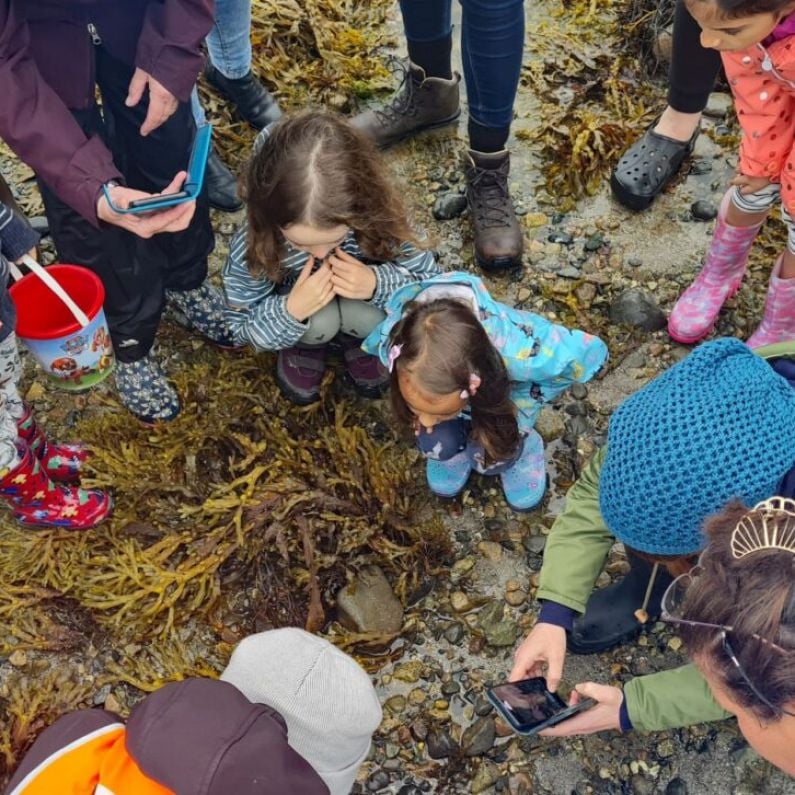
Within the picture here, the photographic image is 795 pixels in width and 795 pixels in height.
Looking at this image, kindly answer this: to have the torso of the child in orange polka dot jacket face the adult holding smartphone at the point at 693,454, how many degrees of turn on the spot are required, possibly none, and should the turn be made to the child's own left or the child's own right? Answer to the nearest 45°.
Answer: approximately 45° to the child's own left

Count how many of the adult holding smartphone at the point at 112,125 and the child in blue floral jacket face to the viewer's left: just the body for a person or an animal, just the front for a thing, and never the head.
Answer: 0

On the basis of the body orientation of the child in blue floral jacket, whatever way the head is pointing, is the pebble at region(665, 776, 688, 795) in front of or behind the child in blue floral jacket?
in front

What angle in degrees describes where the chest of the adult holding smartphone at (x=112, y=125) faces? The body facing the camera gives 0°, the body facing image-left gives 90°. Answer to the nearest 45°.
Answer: approximately 315°

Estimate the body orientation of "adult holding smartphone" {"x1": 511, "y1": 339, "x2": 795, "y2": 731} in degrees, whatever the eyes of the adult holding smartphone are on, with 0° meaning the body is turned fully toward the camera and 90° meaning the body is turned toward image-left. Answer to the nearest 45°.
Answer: approximately 45°

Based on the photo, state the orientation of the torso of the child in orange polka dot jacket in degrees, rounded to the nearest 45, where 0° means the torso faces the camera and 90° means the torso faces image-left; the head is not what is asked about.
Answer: approximately 45°
